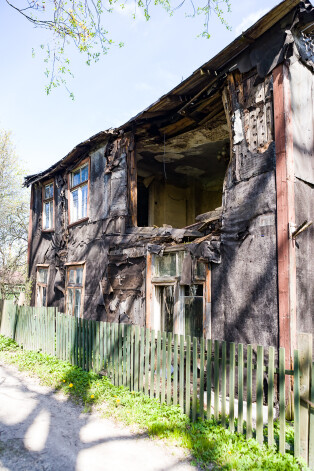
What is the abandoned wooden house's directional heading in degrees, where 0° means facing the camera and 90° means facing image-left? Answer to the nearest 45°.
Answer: approximately 45°
